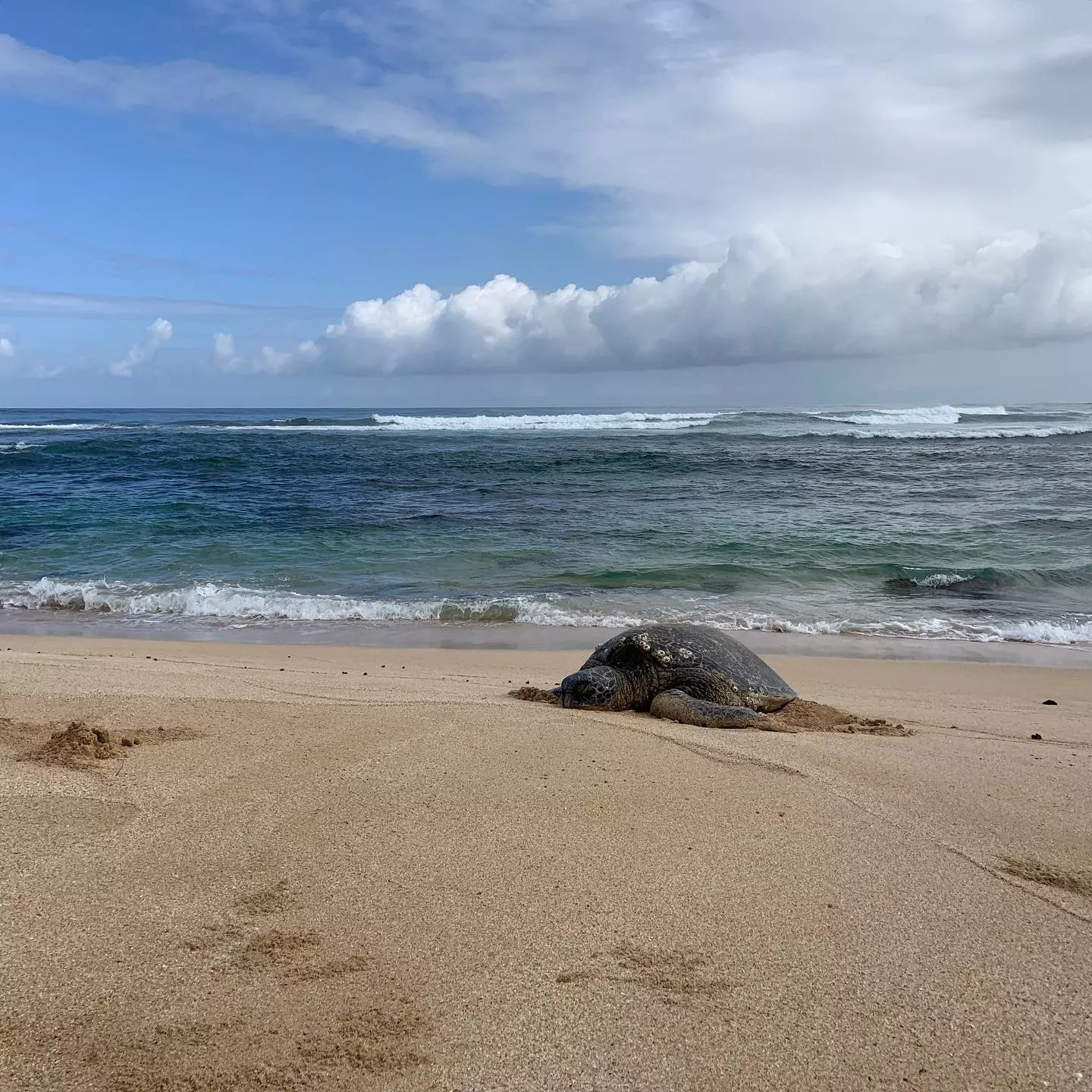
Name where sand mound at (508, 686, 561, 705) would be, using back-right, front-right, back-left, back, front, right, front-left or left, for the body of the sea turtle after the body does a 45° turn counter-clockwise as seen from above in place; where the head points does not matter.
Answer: right

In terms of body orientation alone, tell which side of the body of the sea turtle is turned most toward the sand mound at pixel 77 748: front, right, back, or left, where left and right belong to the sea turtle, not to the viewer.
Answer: front

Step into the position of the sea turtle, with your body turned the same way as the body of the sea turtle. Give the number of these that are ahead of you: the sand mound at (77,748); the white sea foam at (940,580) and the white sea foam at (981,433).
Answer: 1

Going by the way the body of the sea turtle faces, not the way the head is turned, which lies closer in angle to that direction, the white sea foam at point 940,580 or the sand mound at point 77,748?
the sand mound

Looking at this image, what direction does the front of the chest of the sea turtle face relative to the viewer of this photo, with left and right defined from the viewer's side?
facing the viewer and to the left of the viewer
